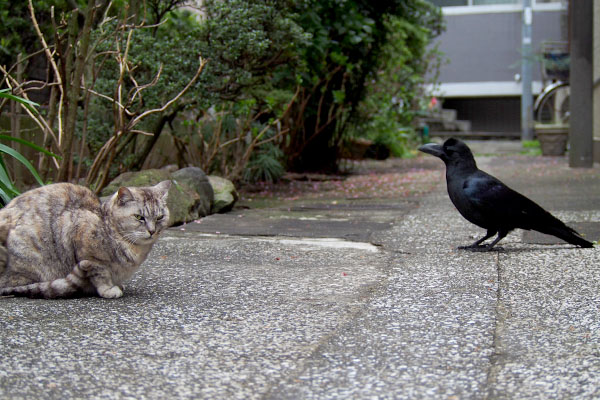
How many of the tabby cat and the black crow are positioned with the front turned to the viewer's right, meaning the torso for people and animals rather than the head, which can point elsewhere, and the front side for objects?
1

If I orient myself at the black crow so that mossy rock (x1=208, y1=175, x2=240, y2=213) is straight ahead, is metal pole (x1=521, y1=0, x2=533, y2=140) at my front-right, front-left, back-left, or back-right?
front-right

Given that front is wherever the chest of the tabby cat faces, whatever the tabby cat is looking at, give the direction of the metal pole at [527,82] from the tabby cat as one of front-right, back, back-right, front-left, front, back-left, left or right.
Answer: front-left

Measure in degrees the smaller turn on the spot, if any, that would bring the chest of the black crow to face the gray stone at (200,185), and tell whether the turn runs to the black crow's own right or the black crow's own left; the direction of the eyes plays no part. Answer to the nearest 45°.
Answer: approximately 45° to the black crow's own right

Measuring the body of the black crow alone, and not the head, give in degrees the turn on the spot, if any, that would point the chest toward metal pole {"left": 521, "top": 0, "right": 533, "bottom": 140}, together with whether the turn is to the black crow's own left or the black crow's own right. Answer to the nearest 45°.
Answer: approximately 90° to the black crow's own right

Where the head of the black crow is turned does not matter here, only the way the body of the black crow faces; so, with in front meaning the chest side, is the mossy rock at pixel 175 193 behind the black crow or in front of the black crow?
in front

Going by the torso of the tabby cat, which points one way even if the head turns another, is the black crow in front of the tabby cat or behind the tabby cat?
in front

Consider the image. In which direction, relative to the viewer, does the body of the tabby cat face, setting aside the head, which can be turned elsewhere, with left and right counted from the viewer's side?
facing to the right of the viewer

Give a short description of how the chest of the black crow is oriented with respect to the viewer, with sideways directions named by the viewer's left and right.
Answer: facing to the left of the viewer

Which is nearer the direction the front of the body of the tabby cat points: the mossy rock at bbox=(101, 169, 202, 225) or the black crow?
the black crow

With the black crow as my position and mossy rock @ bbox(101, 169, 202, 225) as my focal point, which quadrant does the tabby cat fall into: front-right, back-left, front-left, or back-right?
front-left
